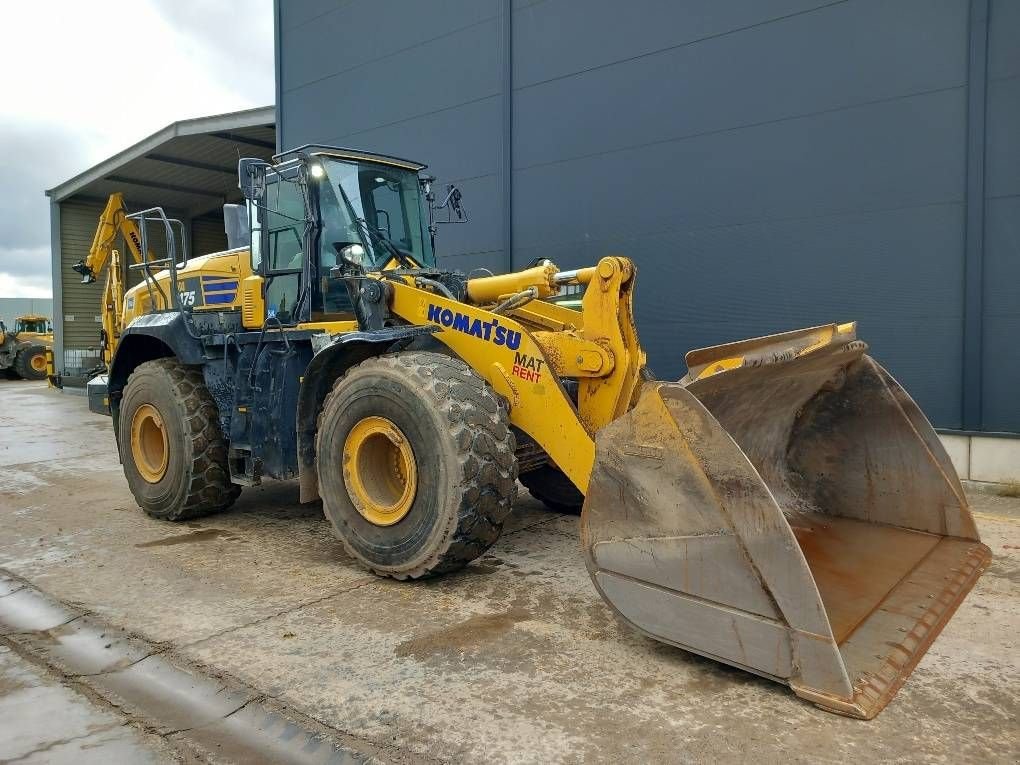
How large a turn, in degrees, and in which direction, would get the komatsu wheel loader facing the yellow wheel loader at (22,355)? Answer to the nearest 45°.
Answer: approximately 180°

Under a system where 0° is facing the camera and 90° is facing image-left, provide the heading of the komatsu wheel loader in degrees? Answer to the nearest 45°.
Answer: approximately 315°

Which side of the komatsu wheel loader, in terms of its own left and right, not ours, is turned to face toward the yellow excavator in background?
back

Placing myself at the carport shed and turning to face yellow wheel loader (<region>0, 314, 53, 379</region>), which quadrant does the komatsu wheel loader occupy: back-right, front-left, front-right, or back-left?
back-left

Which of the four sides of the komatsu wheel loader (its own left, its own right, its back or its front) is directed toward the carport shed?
back
